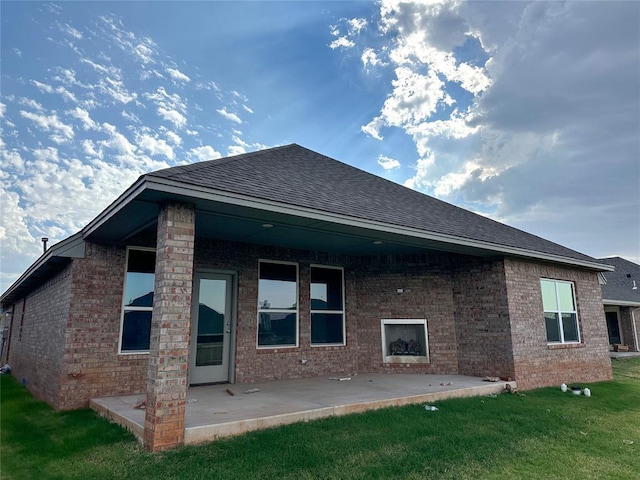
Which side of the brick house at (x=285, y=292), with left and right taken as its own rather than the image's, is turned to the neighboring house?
right

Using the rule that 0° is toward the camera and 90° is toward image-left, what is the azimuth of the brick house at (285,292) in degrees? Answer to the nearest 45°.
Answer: approximately 135°
